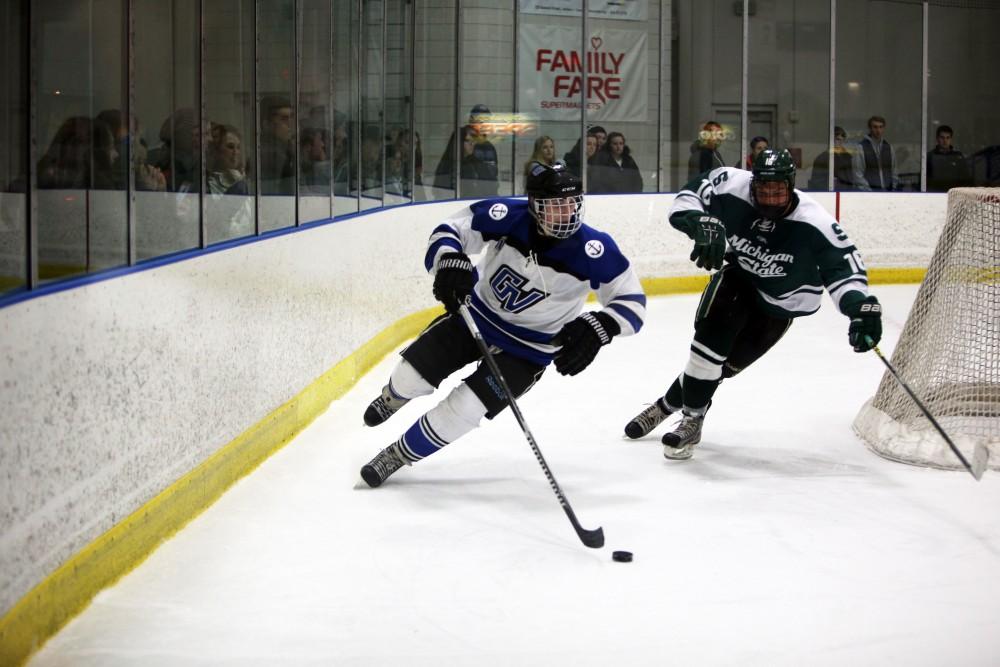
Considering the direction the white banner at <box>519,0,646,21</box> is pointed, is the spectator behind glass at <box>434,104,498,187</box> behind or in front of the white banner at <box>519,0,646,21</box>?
in front

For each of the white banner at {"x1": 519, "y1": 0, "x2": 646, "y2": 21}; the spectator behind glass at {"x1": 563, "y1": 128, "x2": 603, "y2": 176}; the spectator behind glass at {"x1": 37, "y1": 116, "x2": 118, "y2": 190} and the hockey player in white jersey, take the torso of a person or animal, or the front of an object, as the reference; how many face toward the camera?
3

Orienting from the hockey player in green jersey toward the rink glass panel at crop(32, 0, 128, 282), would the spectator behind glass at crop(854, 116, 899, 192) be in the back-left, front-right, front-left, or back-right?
back-right
